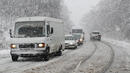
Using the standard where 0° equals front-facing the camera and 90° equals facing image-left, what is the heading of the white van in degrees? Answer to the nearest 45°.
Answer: approximately 45°
